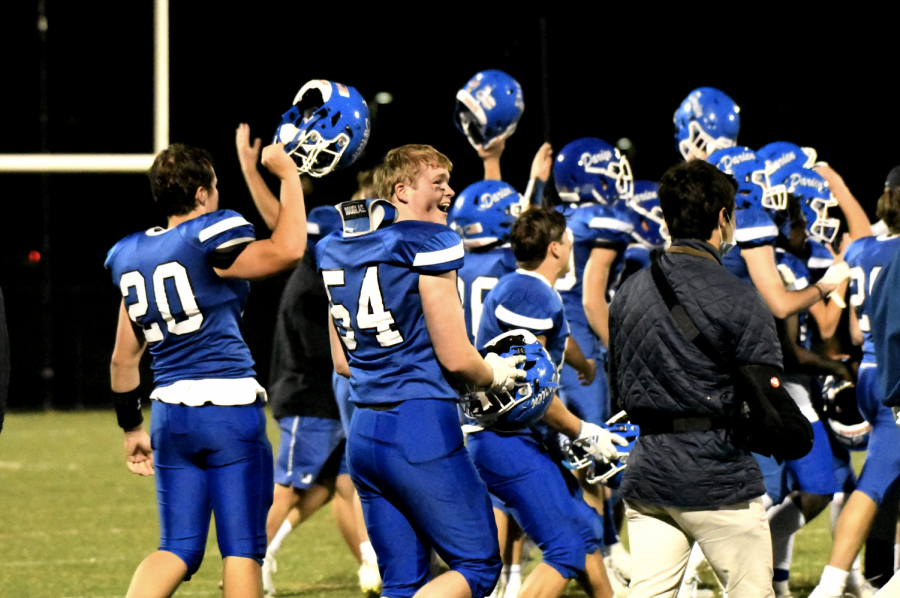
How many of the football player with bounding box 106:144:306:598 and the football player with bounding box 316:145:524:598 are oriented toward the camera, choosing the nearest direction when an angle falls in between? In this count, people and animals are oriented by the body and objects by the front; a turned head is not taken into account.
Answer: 0

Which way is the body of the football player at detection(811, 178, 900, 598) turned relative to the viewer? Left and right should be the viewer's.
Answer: facing away from the viewer and to the right of the viewer

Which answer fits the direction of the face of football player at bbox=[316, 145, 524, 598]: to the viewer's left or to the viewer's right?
to the viewer's right

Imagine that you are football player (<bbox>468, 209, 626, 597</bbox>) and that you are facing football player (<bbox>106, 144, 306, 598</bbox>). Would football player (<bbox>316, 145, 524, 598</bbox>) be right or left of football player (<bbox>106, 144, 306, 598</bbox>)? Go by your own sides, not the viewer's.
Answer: left

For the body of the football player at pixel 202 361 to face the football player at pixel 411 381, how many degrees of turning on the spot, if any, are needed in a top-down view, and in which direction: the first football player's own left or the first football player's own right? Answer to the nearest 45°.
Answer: approximately 90° to the first football player's own right

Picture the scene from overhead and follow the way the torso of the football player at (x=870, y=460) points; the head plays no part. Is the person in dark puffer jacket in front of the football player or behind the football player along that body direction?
behind

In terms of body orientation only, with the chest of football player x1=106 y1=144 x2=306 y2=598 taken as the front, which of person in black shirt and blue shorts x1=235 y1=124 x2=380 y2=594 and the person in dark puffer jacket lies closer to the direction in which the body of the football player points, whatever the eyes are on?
the person in black shirt and blue shorts

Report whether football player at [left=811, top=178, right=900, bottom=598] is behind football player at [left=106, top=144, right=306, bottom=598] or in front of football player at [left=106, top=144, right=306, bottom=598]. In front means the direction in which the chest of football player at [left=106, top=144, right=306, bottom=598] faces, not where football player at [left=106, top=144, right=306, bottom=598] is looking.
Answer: in front

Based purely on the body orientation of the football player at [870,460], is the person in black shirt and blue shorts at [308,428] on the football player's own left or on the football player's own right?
on the football player's own left

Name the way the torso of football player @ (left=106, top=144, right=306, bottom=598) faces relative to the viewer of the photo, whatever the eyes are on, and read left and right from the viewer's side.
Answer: facing away from the viewer and to the right of the viewer

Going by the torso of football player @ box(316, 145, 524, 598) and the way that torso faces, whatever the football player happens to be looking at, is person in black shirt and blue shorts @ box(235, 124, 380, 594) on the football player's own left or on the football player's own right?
on the football player's own left

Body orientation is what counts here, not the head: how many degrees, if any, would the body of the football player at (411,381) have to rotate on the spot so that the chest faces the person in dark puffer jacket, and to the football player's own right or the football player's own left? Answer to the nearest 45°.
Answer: approximately 45° to the football player's own right

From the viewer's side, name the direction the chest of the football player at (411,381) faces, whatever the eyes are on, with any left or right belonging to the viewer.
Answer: facing away from the viewer and to the right of the viewer
